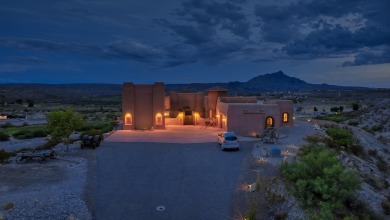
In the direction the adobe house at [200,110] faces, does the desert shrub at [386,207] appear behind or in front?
in front

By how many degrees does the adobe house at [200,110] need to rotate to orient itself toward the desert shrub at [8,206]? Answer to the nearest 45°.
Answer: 0° — it already faces it

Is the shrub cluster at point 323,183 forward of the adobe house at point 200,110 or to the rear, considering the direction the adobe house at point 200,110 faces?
forward

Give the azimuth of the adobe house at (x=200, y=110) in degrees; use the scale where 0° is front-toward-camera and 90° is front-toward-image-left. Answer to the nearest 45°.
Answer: approximately 0°

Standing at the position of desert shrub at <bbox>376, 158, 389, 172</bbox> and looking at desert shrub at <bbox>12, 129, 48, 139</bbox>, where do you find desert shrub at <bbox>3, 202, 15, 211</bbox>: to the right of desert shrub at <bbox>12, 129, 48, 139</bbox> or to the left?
left

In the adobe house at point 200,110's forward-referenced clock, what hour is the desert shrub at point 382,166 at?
The desert shrub is roughly at 10 o'clock from the adobe house.

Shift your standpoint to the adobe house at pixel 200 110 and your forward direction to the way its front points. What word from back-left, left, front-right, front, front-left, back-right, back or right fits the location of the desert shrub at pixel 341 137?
left

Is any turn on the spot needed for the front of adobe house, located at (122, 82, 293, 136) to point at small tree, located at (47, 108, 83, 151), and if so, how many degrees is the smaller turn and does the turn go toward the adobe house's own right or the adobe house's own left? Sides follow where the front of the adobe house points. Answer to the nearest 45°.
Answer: approximately 45° to the adobe house's own right

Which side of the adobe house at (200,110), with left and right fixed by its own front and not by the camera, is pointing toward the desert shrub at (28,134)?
right

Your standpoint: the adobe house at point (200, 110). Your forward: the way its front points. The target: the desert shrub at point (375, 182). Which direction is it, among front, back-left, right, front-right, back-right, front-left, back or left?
front-left
